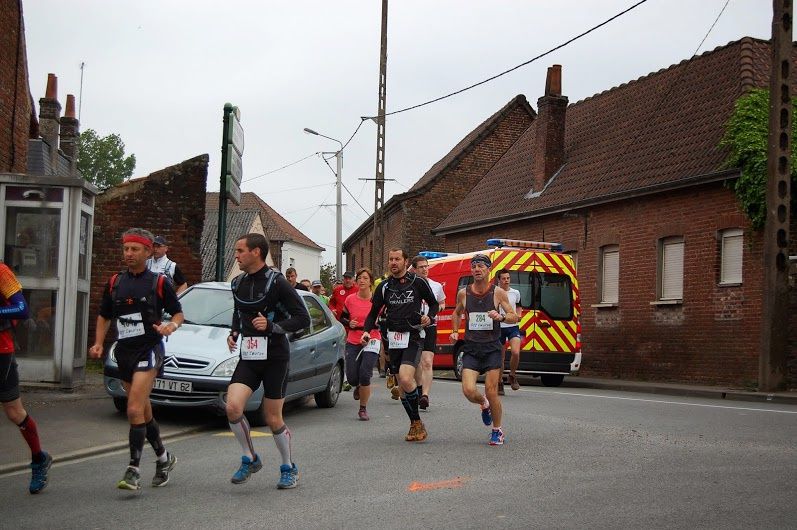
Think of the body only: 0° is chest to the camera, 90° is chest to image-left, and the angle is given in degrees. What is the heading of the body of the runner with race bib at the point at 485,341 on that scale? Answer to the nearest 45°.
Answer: approximately 0°

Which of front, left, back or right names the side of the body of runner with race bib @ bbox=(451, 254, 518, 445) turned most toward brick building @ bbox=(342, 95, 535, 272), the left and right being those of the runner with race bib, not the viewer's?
back

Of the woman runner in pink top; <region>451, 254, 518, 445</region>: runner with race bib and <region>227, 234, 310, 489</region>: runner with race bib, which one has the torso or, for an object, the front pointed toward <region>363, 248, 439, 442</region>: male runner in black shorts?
the woman runner in pink top

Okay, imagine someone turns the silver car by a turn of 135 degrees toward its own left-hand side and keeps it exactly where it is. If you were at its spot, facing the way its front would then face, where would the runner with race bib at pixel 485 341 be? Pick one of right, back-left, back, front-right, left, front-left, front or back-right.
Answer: front-right

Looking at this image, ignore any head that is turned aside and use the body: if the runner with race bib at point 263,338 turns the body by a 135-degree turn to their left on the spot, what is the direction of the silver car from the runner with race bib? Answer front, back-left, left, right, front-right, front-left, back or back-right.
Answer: left

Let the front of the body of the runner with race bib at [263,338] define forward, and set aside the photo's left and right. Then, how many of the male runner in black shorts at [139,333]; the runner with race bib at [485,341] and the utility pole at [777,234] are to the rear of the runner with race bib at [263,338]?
2

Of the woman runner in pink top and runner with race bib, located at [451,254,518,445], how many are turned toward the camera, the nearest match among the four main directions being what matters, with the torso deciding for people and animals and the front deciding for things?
2

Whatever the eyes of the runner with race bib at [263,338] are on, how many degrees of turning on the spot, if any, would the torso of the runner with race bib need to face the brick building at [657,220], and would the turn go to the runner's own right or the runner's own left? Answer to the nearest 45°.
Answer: approximately 180°

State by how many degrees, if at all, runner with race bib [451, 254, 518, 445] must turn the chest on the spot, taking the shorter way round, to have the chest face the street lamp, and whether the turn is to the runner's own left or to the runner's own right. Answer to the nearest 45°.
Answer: approximately 180°

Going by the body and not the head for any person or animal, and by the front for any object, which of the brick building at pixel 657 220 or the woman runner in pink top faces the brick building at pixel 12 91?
the brick building at pixel 657 220
